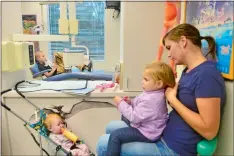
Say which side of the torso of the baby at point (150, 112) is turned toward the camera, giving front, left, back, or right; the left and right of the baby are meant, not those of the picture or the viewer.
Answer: left

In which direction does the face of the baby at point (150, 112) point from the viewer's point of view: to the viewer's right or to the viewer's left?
to the viewer's left

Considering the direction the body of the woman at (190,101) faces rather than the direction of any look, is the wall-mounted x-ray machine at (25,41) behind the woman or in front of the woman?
in front

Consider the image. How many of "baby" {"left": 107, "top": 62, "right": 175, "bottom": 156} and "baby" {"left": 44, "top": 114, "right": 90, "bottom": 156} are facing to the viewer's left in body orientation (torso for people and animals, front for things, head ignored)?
1

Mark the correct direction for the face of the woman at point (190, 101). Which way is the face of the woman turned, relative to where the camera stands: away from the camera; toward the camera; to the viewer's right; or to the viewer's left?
to the viewer's left

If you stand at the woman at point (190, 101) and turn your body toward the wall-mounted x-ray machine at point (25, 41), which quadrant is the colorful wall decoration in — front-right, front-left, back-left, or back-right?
back-right

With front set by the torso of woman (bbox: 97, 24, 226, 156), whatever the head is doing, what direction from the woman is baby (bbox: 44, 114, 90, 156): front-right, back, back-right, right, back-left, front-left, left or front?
front-right

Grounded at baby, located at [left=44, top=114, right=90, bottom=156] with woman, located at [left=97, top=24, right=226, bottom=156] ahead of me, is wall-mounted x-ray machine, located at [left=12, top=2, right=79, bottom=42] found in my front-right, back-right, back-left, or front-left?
back-left

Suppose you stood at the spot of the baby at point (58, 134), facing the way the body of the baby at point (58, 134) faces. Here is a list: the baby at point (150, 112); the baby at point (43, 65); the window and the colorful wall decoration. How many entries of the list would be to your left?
2

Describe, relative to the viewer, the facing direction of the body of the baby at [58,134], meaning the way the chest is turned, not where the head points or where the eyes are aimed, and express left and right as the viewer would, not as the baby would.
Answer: facing to the right of the viewer

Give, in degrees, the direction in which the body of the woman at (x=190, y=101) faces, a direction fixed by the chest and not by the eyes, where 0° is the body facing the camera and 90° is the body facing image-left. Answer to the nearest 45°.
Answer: approximately 90°
